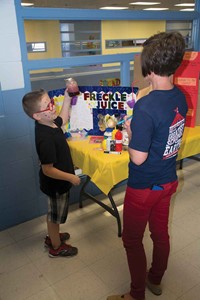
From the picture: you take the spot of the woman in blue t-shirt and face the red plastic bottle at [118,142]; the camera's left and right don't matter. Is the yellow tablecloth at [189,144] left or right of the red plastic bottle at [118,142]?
right

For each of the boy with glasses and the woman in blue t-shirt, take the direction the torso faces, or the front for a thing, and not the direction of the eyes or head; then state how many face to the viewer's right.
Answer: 1

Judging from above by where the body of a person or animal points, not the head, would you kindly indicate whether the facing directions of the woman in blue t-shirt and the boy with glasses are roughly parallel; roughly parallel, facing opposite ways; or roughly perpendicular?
roughly perpendicular

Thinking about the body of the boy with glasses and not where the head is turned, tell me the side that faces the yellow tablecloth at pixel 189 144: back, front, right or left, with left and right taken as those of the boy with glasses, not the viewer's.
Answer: front

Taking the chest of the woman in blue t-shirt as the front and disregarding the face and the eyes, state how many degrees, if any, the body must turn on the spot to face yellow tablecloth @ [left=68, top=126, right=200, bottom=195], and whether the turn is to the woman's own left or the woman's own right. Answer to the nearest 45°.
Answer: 0° — they already face it

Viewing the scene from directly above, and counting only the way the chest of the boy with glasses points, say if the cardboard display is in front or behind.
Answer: in front

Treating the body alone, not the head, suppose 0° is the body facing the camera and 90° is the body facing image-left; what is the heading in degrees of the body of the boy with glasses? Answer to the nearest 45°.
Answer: approximately 270°

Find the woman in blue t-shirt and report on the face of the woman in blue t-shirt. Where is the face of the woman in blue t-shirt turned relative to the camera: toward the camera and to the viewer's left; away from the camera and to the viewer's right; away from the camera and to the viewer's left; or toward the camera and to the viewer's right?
away from the camera and to the viewer's left

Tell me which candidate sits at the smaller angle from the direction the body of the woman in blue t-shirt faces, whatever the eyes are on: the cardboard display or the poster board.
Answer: the poster board

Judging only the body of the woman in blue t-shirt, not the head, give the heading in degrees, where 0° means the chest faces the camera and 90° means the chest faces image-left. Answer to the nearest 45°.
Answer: approximately 135°
